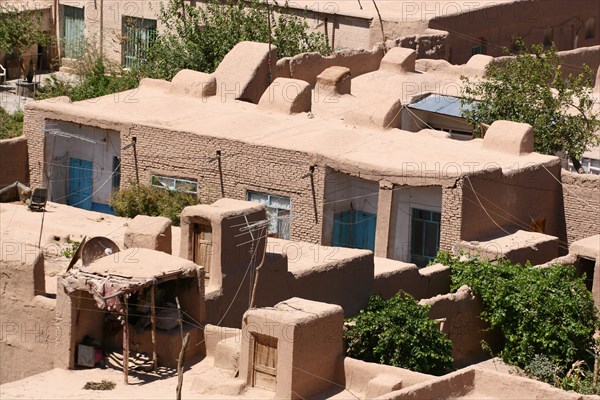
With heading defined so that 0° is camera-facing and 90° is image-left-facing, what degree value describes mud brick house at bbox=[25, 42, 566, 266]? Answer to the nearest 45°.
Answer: approximately 45°

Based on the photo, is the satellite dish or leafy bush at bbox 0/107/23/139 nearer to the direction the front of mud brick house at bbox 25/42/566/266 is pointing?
the satellite dish

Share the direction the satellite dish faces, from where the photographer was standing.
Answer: facing the viewer and to the right of the viewer

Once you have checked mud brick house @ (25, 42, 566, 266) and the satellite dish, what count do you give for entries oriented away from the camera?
0

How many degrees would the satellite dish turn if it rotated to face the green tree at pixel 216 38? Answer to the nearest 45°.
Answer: approximately 135° to its left
